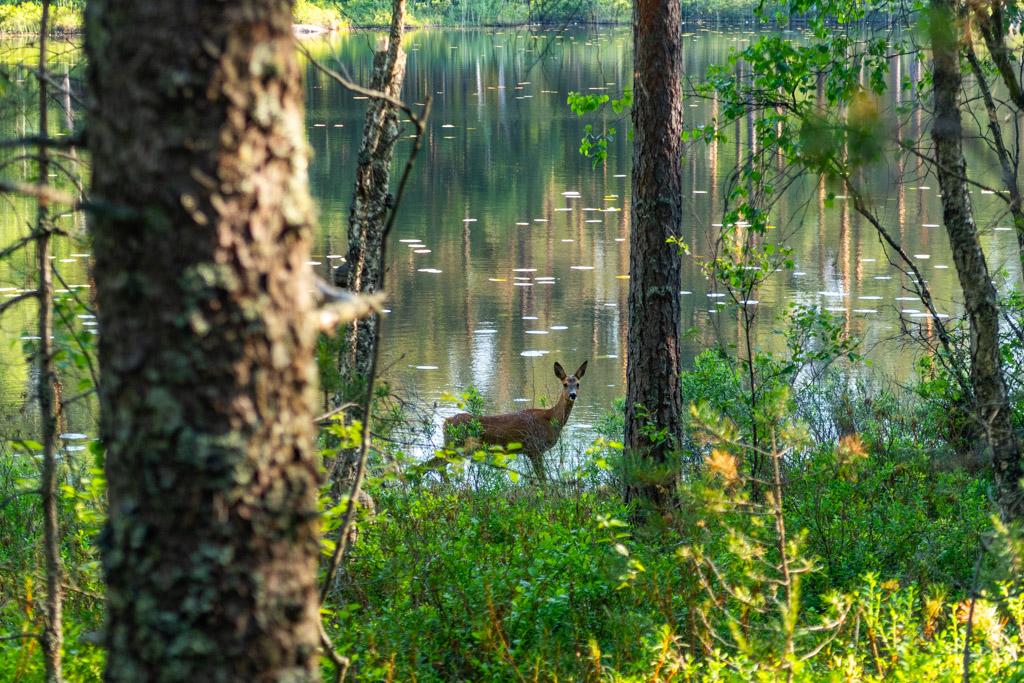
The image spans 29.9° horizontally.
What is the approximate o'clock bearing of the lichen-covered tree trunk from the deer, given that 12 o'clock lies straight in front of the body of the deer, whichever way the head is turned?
The lichen-covered tree trunk is roughly at 3 o'clock from the deer.

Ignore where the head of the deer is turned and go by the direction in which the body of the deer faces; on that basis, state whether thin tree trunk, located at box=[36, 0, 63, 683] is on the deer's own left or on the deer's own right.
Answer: on the deer's own right

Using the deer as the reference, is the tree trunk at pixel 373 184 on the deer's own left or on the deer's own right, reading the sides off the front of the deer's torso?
on the deer's own right

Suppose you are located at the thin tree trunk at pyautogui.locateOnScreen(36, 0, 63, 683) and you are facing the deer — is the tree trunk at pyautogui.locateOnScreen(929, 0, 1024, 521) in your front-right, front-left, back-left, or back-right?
front-right

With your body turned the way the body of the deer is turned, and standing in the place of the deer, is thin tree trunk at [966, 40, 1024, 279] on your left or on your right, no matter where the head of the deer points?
on your right

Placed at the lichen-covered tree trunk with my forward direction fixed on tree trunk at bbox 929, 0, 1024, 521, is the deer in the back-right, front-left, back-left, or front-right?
front-left

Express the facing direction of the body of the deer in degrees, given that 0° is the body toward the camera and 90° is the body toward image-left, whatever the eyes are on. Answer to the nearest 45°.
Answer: approximately 270°
